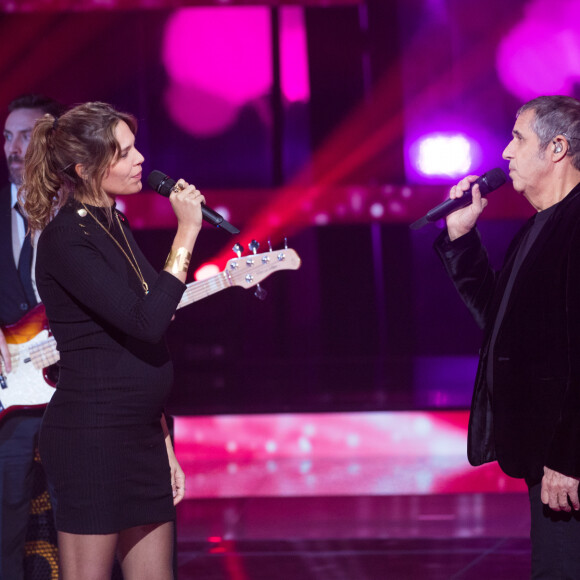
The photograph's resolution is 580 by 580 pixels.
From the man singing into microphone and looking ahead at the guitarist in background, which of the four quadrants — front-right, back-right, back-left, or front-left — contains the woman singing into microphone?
front-left

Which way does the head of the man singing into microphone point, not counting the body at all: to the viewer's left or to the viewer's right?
to the viewer's left

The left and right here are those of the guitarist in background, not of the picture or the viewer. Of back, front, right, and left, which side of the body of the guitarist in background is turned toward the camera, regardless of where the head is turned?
front

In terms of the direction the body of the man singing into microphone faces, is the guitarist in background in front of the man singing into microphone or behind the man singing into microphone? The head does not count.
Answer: in front

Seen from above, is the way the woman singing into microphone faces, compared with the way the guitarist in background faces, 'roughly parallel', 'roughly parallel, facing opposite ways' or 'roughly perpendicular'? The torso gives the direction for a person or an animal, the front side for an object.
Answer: roughly perpendicular

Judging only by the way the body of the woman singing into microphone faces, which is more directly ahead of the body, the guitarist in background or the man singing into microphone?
the man singing into microphone

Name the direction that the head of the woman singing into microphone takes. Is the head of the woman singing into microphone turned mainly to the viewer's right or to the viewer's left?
to the viewer's right

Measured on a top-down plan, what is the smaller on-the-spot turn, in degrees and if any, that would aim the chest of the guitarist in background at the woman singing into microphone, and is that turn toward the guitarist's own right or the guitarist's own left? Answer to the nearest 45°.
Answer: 0° — they already face them

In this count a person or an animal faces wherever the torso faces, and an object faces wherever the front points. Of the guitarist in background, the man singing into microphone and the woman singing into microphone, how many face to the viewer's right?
1

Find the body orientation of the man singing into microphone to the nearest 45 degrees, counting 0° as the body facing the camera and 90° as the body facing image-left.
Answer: approximately 90°

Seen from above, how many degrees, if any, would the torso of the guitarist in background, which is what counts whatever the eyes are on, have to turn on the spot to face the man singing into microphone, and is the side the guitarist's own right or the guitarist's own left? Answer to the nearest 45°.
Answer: approximately 45° to the guitarist's own left

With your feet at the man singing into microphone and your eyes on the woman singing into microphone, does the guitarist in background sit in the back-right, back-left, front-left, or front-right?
front-right

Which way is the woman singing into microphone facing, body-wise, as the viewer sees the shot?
to the viewer's right
